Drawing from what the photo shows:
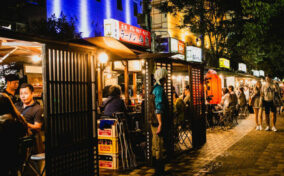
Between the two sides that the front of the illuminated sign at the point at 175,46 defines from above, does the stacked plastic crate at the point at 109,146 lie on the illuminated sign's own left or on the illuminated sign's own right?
on the illuminated sign's own right

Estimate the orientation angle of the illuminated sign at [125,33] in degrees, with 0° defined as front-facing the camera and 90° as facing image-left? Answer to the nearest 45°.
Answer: approximately 315°
